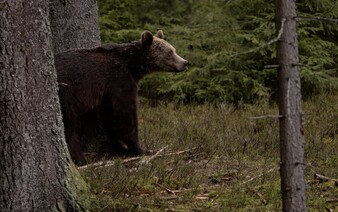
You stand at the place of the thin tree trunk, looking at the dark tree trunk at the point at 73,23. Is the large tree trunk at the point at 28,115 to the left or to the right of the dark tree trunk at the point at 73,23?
left

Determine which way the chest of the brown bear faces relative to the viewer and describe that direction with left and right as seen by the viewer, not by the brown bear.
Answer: facing to the right of the viewer

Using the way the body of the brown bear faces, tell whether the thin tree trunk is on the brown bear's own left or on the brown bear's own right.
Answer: on the brown bear's own right

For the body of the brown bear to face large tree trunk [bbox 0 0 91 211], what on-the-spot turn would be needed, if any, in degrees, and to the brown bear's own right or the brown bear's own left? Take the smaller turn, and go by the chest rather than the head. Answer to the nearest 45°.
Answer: approximately 90° to the brown bear's own right
